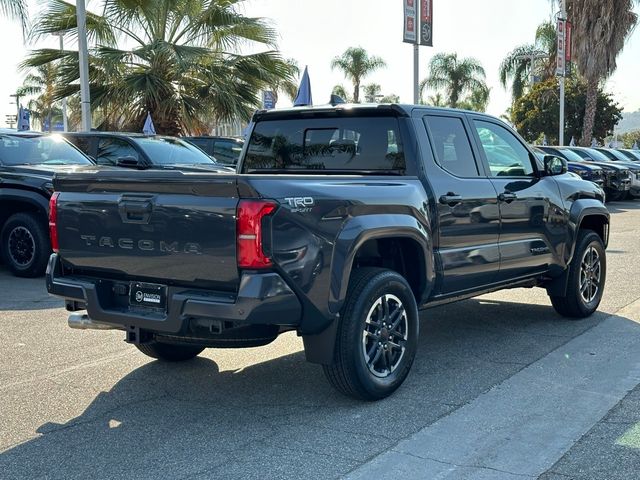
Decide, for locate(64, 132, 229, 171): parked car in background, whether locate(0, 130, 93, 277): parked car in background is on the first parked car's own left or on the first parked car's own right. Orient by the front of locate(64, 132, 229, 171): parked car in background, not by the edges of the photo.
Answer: on the first parked car's own right

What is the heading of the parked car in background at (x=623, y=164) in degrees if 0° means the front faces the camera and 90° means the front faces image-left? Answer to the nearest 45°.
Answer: approximately 315°

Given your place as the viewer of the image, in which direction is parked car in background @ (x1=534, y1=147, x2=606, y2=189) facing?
facing the viewer and to the right of the viewer

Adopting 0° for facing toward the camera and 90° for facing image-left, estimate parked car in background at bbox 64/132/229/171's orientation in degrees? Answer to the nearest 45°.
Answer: approximately 315°

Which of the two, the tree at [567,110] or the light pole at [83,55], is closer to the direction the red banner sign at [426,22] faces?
the light pole

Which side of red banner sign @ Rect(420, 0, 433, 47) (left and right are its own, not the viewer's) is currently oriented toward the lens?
front

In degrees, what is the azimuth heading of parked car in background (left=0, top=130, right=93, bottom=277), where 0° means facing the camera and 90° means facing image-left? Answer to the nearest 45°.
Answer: approximately 315°

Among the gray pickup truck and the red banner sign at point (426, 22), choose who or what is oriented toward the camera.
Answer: the red banner sign

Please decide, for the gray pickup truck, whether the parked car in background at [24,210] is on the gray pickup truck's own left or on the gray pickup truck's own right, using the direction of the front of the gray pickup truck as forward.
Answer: on the gray pickup truck's own left

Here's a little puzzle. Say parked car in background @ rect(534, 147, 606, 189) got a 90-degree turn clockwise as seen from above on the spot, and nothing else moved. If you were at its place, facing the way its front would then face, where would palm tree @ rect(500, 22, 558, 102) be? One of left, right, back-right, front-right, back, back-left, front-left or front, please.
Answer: back-right

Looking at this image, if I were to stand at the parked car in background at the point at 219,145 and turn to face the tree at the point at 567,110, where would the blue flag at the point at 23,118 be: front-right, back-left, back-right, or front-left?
back-left

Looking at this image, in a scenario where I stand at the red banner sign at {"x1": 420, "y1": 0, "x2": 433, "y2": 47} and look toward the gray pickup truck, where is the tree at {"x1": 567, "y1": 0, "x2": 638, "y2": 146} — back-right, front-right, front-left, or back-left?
back-left

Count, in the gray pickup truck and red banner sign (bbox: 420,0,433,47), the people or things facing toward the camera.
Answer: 1

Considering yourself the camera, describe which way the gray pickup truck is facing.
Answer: facing away from the viewer and to the right of the viewer

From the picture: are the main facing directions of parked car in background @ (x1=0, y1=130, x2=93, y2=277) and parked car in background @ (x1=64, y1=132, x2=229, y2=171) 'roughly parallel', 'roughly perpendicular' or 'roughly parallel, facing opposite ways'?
roughly parallel
